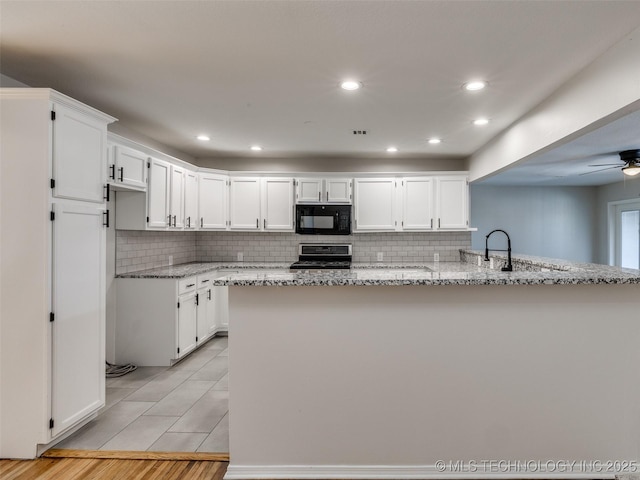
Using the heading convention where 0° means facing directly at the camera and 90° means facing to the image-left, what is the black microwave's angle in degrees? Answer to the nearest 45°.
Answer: approximately 0°

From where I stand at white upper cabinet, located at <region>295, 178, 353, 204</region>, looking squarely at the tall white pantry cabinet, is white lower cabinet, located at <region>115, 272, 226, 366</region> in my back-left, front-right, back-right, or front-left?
front-right

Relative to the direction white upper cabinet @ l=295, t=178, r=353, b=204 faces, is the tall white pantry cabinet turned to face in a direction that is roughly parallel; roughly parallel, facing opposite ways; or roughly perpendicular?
roughly perpendicular

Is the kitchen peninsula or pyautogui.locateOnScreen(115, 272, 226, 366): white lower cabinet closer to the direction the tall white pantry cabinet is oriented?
the kitchen peninsula

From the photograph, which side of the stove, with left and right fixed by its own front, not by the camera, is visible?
front

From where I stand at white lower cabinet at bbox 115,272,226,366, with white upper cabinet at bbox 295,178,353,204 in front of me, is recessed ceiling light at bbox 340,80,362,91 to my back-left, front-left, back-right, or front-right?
front-right

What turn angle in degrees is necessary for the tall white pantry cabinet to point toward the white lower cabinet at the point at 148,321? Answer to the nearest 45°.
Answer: approximately 90° to its left

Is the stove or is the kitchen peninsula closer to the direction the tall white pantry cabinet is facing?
the kitchen peninsula

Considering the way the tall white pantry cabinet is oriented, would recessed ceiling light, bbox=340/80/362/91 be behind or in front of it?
in front

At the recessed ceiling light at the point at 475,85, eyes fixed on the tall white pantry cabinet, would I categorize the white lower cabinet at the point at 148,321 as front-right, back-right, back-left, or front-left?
front-right

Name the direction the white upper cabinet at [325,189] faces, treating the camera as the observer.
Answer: facing the viewer

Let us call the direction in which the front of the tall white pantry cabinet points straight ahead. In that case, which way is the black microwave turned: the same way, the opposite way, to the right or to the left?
to the right

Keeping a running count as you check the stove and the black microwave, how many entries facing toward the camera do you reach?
2

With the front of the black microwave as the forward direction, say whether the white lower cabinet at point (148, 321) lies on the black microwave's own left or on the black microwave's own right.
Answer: on the black microwave's own right

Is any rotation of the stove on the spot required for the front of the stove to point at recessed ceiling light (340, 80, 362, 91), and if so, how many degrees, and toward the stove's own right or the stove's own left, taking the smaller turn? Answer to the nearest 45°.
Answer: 0° — it already faces it

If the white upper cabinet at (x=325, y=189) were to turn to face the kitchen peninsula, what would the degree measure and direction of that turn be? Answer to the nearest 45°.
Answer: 0° — it already faces it

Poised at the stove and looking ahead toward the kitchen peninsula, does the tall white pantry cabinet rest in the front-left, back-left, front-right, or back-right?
front-right
